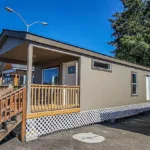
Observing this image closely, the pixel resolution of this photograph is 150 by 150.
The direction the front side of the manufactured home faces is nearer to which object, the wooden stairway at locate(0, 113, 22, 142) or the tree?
the wooden stairway

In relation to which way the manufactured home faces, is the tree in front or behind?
behind

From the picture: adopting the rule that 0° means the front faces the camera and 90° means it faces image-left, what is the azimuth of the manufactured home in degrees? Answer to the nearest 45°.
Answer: approximately 45°
